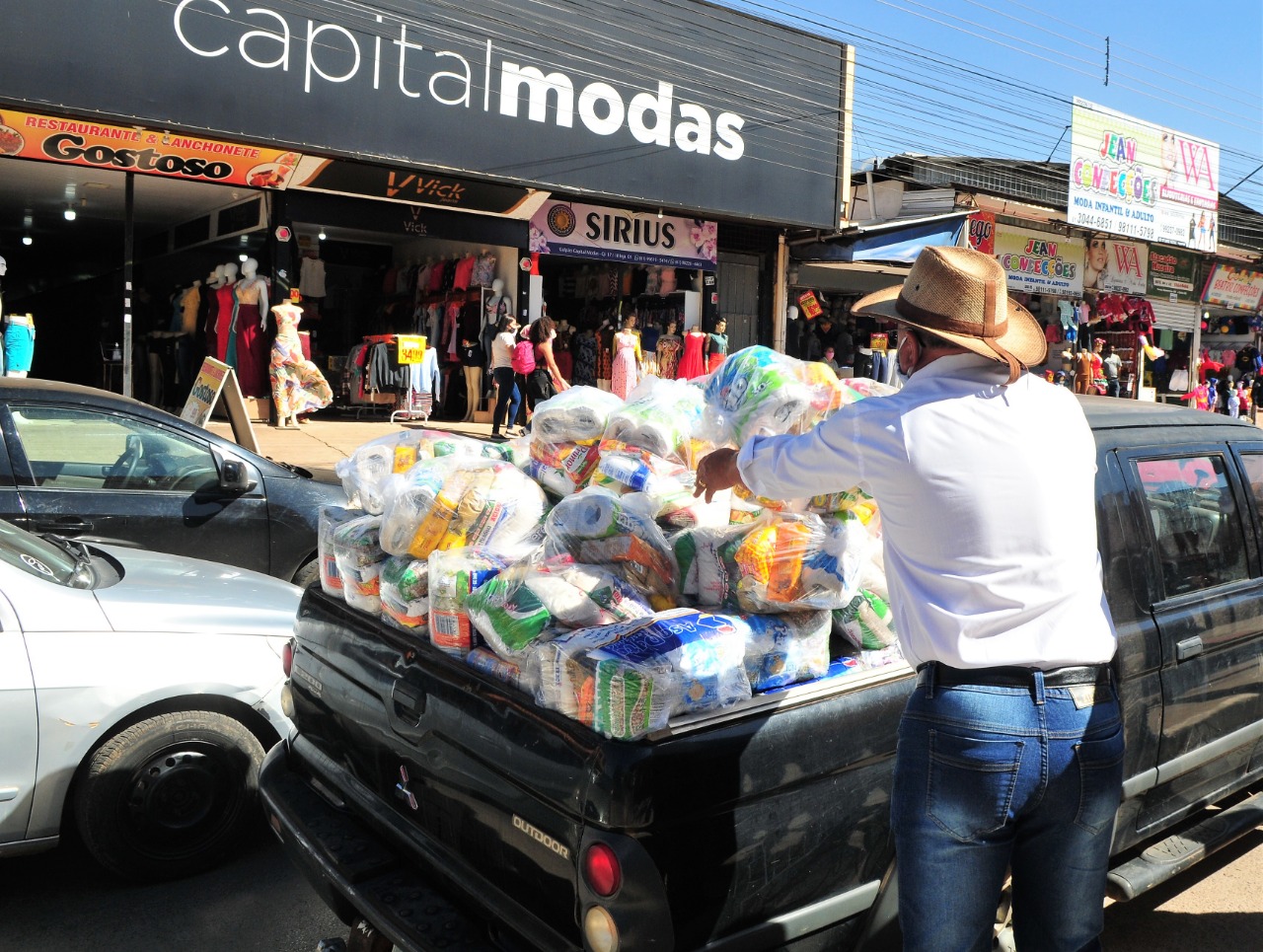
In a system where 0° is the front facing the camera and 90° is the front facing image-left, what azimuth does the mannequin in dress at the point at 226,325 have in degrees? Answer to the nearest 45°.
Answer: approximately 45°

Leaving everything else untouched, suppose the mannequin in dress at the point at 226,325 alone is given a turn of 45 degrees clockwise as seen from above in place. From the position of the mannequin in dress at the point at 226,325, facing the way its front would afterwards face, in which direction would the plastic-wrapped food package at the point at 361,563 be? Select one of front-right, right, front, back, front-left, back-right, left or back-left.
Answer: left

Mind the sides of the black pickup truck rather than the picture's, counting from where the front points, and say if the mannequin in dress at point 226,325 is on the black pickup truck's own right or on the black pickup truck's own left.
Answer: on the black pickup truck's own left

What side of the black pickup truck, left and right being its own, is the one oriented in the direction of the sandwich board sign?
left

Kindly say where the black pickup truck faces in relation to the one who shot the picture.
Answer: facing away from the viewer and to the right of the viewer

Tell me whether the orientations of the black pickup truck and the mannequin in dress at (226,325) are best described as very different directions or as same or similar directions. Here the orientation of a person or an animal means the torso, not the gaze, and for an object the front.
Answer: very different directions

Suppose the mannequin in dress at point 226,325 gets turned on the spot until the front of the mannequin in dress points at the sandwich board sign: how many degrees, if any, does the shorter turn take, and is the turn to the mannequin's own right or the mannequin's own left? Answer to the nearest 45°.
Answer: approximately 45° to the mannequin's own left

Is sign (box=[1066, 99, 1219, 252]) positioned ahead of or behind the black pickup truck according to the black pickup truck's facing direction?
ahead

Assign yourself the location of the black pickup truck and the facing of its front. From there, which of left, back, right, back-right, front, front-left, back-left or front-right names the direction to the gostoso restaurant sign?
left

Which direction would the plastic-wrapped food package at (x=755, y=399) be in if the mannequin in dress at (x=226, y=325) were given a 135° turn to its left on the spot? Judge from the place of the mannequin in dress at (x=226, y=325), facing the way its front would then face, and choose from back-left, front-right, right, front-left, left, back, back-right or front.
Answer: right

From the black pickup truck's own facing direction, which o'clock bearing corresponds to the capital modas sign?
The capital modas sign is roughly at 10 o'clock from the black pickup truck.

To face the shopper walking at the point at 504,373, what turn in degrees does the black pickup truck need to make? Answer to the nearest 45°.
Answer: approximately 45° to its left

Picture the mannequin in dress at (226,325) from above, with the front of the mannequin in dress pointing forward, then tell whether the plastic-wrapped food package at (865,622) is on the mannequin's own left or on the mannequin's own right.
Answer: on the mannequin's own left

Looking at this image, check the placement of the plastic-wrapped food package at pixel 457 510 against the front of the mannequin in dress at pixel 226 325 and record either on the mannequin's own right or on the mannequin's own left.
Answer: on the mannequin's own left

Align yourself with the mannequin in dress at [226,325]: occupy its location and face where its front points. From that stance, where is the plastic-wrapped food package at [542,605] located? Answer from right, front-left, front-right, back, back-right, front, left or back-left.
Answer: front-left
